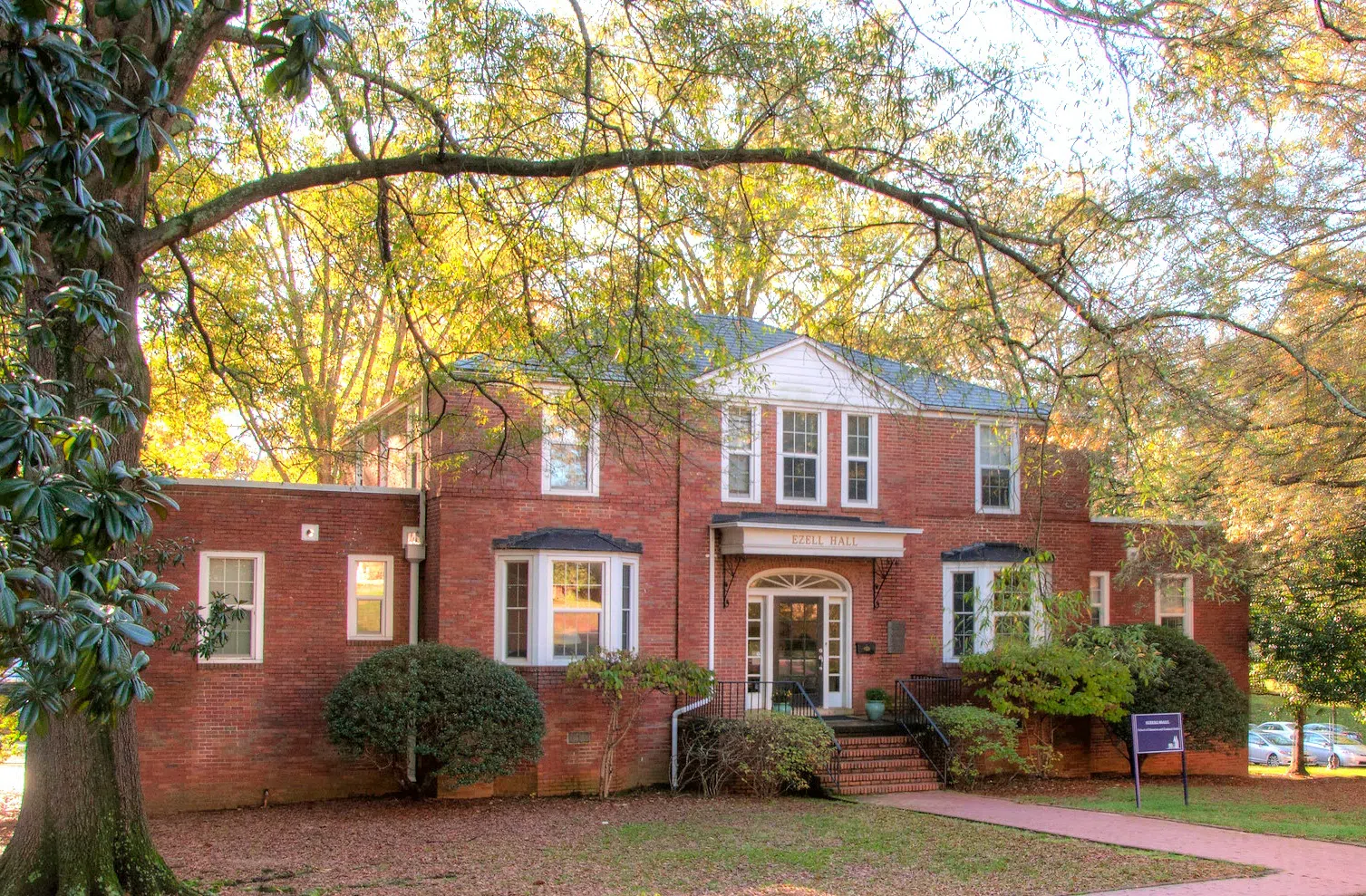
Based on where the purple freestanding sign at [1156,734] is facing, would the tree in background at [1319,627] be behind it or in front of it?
behind

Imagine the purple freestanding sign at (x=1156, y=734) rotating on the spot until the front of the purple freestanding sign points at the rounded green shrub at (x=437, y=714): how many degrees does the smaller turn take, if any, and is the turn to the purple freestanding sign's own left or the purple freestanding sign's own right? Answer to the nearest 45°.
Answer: approximately 90° to the purple freestanding sign's own right

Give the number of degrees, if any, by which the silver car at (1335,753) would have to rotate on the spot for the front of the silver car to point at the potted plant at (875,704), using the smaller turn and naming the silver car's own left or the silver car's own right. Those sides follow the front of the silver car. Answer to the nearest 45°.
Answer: approximately 45° to the silver car's own right

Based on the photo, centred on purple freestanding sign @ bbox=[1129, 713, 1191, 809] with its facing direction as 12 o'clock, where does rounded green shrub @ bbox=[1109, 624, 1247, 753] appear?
The rounded green shrub is roughly at 6 o'clock from the purple freestanding sign.

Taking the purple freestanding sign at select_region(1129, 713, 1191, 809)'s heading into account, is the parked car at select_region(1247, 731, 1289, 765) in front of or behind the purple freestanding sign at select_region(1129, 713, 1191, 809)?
behind

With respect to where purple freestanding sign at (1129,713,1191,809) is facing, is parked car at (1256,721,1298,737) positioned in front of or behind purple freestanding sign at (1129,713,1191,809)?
behind

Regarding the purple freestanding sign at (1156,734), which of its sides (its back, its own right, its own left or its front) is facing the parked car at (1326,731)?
back
